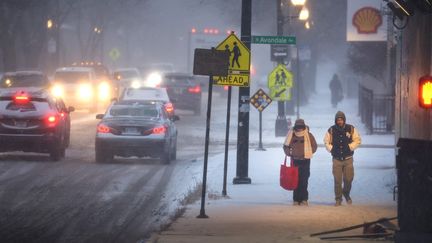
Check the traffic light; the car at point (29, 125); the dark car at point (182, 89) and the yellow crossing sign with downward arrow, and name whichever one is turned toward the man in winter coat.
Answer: the yellow crossing sign with downward arrow

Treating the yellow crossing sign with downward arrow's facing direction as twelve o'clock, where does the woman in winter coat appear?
The woman in winter coat is roughly at 12 o'clock from the yellow crossing sign with downward arrow.

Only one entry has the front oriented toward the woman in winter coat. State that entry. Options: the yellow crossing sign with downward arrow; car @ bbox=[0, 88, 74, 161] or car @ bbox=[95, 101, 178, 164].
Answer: the yellow crossing sign with downward arrow

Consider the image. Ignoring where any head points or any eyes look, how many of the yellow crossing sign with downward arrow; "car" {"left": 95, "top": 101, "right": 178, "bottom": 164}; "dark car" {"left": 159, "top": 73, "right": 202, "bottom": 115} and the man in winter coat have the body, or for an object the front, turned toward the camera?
2

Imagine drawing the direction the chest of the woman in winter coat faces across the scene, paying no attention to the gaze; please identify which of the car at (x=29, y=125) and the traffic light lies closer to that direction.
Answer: the traffic light

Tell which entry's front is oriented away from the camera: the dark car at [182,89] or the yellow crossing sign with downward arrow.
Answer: the dark car

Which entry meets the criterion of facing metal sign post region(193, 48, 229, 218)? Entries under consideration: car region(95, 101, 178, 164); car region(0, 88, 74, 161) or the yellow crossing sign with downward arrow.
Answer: the yellow crossing sign with downward arrow

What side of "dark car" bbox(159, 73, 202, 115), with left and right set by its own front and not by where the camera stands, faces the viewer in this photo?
back

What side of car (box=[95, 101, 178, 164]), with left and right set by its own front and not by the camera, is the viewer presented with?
back

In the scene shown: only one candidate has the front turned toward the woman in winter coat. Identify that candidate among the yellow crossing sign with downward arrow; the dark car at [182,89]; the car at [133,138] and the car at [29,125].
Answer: the yellow crossing sign with downward arrow

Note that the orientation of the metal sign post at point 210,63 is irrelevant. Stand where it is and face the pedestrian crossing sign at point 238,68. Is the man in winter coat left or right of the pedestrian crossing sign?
right

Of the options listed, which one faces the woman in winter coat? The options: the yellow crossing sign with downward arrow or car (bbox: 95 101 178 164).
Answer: the yellow crossing sign with downward arrow

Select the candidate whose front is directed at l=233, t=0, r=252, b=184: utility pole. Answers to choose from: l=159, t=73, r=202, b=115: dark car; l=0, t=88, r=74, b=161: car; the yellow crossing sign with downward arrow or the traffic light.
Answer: the yellow crossing sign with downward arrow

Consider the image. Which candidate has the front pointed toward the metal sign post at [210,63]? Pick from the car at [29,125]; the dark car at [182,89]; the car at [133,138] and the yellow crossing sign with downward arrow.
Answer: the yellow crossing sign with downward arrow

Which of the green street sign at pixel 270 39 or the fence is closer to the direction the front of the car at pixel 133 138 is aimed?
the fence
